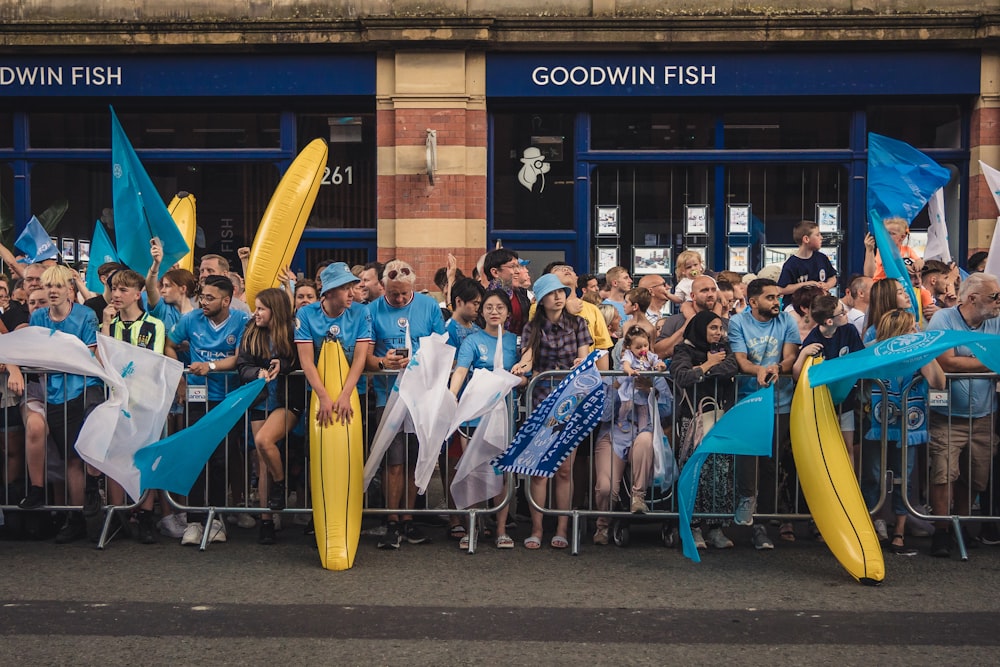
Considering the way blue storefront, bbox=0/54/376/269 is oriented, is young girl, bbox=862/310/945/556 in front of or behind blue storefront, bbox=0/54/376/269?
in front

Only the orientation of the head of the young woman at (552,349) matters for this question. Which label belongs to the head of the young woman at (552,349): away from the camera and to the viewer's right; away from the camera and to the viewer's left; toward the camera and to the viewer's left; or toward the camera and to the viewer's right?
toward the camera and to the viewer's right

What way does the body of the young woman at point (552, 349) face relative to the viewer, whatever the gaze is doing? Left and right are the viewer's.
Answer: facing the viewer

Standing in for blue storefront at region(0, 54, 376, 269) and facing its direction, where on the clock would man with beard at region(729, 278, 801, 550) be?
The man with beard is roughly at 11 o'clock from the blue storefront.

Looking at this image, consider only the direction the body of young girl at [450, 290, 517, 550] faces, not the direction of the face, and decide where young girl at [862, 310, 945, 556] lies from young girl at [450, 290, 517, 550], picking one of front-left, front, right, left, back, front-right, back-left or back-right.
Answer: left

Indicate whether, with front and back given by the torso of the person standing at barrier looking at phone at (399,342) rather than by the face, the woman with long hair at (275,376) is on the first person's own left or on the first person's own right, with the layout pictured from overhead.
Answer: on the first person's own right

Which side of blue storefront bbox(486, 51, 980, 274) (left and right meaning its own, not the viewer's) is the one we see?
front

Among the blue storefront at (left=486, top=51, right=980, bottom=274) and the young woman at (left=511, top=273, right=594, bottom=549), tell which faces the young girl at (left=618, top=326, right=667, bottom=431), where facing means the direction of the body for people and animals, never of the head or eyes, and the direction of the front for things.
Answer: the blue storefront

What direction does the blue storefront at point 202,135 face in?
toward the camera

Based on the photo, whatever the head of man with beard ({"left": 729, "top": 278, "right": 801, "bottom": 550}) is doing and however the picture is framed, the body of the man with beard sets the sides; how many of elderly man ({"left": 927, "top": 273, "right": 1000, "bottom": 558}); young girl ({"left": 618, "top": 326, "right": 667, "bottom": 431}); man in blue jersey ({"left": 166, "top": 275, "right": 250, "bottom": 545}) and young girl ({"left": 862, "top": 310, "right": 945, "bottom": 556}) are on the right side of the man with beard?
2

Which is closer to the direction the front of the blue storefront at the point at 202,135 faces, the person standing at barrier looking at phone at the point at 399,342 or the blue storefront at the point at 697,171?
the person standing at barrier looking at phone

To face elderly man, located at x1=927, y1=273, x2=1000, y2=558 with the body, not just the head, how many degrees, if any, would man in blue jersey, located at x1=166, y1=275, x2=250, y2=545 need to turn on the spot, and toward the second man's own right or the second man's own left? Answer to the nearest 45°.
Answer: approximately 90° to the second man's own left

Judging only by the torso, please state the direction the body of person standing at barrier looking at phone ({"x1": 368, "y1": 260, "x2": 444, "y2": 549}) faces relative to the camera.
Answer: toward the camera

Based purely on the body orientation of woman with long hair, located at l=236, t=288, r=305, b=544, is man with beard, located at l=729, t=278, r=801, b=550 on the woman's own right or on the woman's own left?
on the woman's own left

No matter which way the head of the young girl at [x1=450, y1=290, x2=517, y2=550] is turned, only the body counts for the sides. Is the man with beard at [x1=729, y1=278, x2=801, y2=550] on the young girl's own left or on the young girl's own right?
on the young girl's own left

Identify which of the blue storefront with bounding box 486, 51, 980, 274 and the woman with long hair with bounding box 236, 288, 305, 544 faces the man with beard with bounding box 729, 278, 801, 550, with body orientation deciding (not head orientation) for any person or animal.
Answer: the blue storefront

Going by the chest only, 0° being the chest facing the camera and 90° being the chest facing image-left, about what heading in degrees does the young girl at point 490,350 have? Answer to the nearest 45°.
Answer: approximately 0°
